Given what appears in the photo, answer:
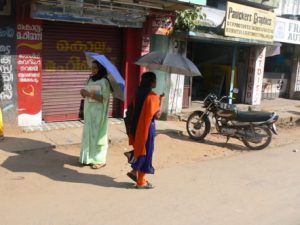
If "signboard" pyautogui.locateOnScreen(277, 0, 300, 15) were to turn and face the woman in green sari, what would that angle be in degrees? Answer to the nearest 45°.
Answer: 0° — it already faces them

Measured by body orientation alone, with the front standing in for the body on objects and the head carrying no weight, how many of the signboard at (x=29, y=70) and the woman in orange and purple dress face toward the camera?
1

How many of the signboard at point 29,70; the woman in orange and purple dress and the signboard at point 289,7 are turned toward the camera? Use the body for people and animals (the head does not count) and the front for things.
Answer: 2

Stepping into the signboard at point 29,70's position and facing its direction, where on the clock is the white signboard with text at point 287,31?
The white signboard with text is roughly at 8 o'clock from the signboard.

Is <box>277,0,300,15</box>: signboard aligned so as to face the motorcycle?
yes
